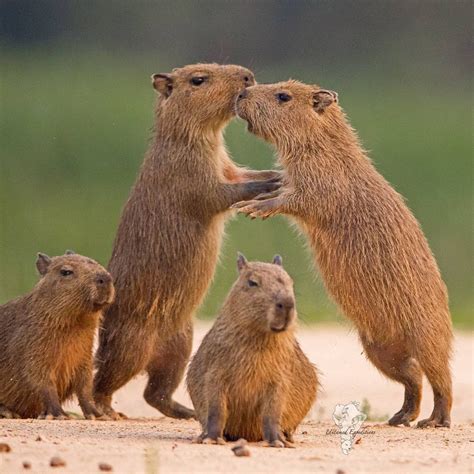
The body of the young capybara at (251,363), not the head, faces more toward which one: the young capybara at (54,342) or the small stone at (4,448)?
the small stone

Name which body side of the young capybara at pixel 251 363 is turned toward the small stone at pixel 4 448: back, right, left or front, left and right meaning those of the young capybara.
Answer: right

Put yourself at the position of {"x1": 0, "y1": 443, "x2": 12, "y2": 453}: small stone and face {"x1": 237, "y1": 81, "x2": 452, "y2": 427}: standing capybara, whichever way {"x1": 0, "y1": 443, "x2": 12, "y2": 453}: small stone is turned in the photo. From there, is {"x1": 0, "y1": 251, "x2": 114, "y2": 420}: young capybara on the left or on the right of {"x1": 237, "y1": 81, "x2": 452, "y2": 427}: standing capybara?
left

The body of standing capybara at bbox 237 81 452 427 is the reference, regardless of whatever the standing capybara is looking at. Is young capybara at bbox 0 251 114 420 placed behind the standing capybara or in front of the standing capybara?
in front

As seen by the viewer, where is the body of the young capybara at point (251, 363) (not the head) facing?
toward the camera

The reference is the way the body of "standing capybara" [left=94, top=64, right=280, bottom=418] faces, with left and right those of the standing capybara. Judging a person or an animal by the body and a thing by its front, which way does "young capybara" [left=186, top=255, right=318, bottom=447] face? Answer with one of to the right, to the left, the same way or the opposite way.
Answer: to the right

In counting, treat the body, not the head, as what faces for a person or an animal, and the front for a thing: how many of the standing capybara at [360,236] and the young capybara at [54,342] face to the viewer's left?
1

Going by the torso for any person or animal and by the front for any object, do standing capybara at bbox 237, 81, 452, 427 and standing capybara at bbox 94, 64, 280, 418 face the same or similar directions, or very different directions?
very different directions

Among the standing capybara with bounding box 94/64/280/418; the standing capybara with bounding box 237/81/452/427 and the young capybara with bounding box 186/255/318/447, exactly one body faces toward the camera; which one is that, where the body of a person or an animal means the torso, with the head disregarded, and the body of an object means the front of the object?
the young capybara

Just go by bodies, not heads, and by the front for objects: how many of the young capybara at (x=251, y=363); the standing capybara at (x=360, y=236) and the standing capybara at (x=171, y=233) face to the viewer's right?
1

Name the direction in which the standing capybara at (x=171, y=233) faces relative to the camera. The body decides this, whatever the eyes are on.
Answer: to the viewer's right

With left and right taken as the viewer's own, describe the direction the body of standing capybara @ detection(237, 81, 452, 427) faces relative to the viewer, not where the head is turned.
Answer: facing to the left of the viewer

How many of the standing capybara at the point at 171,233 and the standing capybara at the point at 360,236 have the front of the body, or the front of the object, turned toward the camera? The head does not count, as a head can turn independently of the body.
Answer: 0
